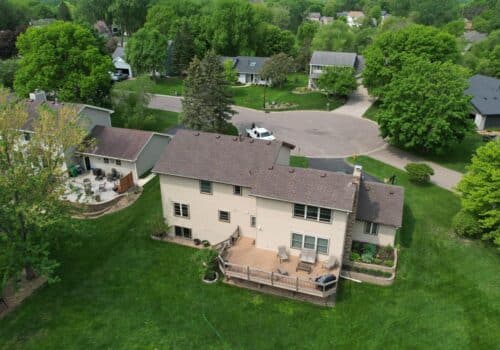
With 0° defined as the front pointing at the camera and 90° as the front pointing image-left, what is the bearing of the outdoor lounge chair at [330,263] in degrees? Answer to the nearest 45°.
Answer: approximately 45°

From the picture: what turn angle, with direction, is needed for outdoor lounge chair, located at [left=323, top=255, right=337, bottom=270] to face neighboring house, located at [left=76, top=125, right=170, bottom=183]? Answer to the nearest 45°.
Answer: approximately 90° to its right

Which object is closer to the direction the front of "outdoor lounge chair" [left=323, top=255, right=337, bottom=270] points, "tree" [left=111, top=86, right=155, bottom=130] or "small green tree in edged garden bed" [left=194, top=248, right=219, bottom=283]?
the small green tree in edged garden bed

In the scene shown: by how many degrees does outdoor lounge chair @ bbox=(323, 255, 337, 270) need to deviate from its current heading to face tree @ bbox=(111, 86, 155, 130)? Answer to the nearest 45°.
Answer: approximately 90° to its right

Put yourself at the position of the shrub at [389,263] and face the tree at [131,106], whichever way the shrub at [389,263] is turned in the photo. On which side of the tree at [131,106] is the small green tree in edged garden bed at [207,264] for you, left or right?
left

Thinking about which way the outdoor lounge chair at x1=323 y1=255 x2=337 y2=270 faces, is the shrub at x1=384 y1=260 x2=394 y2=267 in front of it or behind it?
behind

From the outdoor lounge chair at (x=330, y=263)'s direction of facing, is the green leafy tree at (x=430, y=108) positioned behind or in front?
behind

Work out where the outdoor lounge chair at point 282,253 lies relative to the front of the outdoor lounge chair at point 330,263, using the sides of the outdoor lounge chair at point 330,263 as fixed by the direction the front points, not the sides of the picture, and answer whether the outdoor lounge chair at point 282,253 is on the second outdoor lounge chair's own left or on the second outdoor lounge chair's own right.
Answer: on the second outdoor lounge chair's own right

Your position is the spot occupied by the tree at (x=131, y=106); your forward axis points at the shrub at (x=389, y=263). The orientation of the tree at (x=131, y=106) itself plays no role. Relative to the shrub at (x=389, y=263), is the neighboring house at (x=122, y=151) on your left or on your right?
right

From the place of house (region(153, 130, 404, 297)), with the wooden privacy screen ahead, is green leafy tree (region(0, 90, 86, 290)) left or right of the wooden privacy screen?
left

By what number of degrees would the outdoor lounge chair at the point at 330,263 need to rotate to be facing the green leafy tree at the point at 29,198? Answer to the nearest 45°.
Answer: approximately 45° to its right
